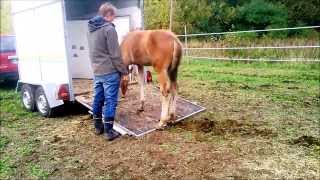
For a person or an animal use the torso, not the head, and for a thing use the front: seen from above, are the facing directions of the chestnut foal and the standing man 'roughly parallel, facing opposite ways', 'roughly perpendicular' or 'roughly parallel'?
roughly perpendicular

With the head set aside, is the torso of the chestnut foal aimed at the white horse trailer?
yes

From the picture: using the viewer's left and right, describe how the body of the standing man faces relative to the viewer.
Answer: facing away from the viewer and to the right of the viewer

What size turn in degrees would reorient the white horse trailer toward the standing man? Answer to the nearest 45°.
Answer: approximately 135° to its left

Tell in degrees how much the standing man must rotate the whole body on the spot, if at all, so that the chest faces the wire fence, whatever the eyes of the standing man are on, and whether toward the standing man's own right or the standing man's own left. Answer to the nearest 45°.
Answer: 0° — they already face it

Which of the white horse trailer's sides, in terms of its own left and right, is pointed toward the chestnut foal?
back

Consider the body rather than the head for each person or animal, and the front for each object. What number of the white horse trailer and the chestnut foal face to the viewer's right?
0

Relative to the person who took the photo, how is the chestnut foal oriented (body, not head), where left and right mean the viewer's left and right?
facing away from the viewer and to the left of the viewer

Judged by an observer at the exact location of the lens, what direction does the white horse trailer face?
facing away from the viewer and to the left of the viewer

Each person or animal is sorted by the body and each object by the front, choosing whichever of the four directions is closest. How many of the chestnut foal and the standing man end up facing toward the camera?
0

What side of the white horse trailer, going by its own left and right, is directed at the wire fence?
right
